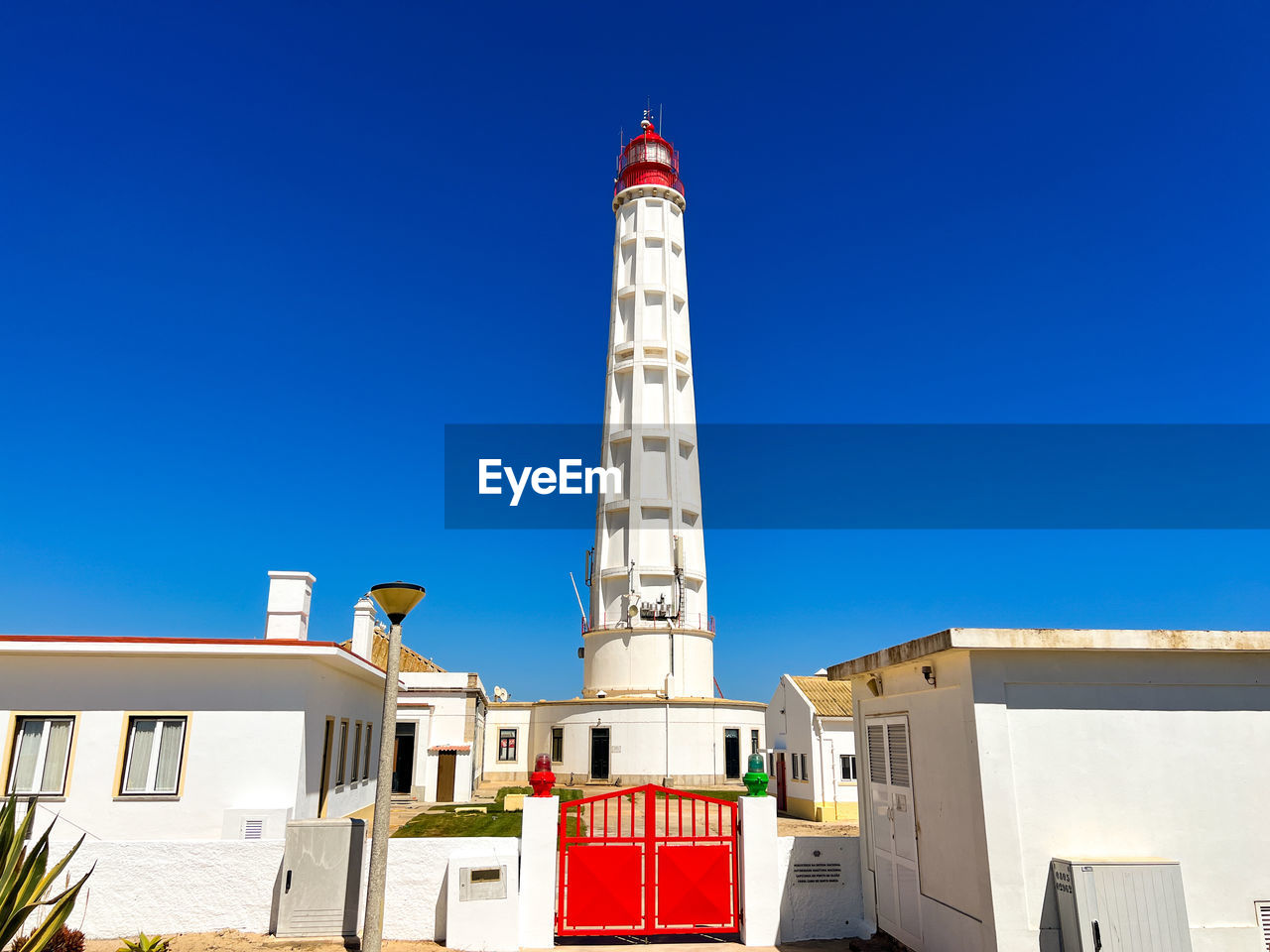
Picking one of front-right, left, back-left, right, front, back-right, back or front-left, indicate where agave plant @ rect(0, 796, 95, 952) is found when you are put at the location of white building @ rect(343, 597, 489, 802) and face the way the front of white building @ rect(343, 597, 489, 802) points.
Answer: front

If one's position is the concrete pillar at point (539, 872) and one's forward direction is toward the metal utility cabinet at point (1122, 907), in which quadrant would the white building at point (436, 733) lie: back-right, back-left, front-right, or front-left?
back-left

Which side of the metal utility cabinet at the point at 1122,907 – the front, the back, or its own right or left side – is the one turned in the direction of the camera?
front

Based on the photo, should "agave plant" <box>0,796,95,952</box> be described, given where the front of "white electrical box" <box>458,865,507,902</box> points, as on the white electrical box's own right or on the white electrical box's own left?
on the white electrical box's own right

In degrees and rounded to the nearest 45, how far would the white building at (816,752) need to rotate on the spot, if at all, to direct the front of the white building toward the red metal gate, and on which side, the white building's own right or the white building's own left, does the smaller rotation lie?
approximately 45° to the white building's own left

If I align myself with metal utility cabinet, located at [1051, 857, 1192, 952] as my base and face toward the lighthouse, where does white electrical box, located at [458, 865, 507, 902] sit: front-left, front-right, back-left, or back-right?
front-left

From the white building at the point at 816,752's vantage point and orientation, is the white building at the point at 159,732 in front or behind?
in front

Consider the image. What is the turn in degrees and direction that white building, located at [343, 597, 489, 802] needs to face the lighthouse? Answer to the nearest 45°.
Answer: approximately 135° to its left

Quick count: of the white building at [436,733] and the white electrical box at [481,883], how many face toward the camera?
2

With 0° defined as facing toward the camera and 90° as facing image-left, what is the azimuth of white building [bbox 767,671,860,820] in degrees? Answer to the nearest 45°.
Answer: approximately 45°

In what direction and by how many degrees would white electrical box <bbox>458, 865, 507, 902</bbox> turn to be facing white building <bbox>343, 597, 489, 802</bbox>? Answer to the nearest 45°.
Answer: approximately 180°

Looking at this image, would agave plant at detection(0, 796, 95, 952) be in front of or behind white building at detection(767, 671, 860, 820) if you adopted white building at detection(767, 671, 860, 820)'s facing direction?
in front

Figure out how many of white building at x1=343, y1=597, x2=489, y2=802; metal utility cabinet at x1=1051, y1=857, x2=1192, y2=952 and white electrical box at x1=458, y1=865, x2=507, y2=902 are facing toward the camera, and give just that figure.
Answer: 3

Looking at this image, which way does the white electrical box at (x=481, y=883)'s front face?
toward the camera

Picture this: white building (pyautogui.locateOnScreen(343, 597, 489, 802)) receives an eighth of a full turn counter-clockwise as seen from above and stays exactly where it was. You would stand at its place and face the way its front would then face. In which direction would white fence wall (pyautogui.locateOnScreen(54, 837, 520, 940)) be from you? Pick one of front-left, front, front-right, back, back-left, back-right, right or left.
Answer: front-right
